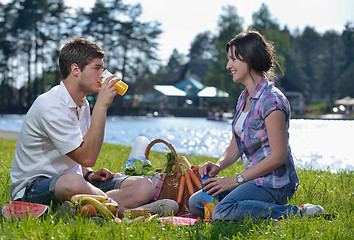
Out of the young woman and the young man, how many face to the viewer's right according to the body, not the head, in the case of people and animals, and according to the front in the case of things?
1

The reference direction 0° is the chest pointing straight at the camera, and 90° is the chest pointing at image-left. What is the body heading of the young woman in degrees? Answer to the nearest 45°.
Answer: approximately 90°

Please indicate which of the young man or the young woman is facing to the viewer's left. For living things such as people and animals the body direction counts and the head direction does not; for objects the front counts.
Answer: the young woman

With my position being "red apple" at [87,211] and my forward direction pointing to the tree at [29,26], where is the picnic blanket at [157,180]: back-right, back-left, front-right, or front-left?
front-right

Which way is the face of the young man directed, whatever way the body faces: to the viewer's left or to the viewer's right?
to the viewer's right

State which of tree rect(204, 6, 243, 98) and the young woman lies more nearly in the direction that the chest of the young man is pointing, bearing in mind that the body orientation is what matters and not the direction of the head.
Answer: the young woman

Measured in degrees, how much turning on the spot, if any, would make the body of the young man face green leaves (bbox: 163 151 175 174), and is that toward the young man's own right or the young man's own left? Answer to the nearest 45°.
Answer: approximately 45° to the young man's own left

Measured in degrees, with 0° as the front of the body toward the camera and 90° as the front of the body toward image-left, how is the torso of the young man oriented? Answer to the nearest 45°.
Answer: approximately 270°

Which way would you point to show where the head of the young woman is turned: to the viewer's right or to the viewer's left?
to the viewer's left

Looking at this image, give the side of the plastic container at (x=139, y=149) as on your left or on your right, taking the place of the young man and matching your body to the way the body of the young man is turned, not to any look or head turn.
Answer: on your left

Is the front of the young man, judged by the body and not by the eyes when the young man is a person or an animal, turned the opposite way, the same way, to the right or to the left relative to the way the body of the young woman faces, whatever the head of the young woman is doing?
the opposite way

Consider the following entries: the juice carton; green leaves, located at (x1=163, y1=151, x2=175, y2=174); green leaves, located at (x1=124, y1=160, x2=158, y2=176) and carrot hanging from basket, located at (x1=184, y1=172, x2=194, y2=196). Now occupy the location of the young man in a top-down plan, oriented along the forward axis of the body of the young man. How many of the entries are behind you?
0
